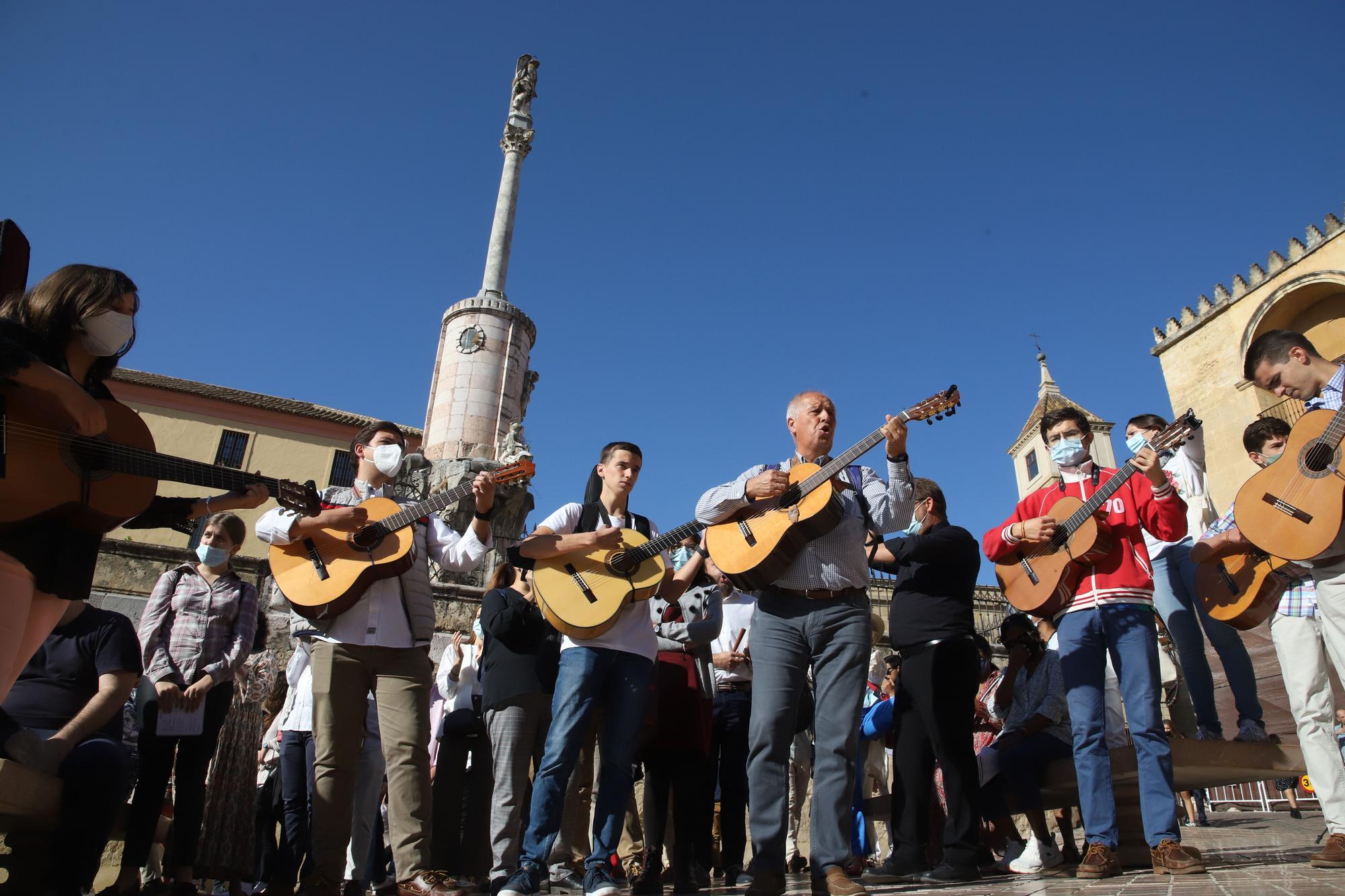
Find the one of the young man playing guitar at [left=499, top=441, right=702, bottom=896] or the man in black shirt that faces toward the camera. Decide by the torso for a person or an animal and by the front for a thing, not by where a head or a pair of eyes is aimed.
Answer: the young man playing guitar

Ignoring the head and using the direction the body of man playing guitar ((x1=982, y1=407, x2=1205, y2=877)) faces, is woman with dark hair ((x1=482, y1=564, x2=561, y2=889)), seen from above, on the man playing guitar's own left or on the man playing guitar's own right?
on the man playing guitar's own right

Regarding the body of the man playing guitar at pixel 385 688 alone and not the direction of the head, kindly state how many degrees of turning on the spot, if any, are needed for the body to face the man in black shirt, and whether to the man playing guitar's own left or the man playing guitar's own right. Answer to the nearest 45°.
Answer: approximately 90° to the man playing guitar's own left

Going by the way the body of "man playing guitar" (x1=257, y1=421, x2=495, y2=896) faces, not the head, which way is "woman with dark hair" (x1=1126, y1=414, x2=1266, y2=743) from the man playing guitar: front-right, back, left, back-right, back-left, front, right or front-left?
left

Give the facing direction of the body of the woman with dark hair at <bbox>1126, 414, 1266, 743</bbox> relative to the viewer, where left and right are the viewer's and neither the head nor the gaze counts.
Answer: facing the viewer and to the left of the viewer

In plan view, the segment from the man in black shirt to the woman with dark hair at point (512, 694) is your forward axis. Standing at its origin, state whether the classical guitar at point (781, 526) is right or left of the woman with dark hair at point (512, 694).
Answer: left

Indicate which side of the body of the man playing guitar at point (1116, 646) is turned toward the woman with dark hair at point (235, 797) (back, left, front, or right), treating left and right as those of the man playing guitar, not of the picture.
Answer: right

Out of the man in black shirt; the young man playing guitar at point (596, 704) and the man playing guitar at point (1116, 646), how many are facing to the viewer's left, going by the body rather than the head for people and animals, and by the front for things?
1

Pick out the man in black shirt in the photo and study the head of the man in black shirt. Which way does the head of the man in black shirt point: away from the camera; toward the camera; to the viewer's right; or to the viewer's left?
to the viewer's left

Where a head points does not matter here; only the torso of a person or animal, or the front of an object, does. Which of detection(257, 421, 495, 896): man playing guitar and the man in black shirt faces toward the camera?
the man playing guitar

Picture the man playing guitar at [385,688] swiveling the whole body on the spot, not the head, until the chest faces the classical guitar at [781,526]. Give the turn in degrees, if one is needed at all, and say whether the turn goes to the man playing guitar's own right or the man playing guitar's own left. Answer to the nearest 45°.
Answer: approximately 45° to the man playing guitar's own left

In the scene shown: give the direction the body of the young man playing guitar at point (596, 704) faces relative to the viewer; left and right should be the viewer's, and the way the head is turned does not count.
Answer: facing the viewer

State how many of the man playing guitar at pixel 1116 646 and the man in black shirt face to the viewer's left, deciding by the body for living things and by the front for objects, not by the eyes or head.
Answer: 1

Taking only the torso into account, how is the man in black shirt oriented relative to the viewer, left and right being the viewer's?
facing to the left of the viewer

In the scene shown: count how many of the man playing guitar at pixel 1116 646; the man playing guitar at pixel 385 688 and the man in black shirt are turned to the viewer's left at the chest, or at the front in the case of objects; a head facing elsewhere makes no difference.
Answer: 1
